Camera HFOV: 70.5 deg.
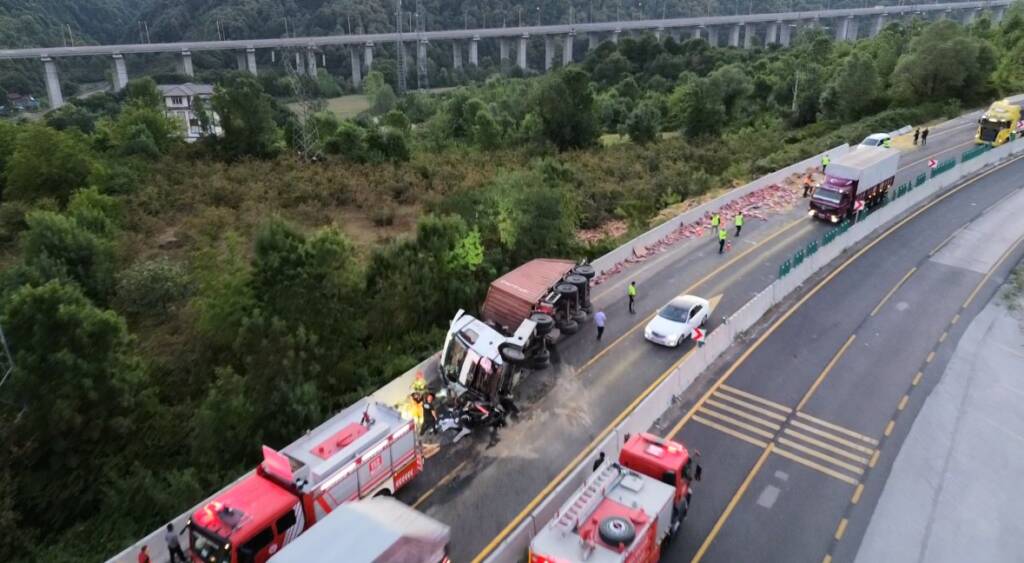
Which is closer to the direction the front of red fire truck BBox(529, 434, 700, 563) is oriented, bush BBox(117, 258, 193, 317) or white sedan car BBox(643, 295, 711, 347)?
the white sedan car

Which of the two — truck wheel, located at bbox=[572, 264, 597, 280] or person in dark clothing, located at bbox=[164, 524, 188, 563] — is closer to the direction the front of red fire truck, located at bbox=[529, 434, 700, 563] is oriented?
the truck wheel

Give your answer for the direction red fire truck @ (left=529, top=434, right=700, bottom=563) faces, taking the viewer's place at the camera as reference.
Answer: facing away from the viewer and to the right of the viewer

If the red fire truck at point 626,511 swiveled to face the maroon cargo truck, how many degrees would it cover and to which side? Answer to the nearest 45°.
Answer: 0° — it already faces it

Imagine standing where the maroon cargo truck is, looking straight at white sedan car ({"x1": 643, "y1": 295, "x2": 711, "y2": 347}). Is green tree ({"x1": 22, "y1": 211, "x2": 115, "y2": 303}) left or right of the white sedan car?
right

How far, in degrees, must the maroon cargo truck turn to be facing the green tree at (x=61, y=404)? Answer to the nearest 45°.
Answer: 0° — it already faces it

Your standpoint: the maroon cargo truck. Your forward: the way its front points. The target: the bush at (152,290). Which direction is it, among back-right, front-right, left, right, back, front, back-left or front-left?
front

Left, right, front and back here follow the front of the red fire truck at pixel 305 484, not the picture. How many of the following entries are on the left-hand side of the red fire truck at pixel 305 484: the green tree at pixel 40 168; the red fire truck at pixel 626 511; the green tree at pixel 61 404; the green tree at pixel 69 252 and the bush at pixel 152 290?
1

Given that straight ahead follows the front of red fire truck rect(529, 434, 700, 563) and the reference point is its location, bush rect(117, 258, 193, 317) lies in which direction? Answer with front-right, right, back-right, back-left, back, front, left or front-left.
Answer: left

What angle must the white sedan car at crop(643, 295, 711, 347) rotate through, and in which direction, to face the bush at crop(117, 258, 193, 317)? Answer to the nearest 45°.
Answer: approximately 45° to its right

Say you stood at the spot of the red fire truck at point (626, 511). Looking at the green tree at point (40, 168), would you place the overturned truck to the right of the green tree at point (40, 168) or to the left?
right

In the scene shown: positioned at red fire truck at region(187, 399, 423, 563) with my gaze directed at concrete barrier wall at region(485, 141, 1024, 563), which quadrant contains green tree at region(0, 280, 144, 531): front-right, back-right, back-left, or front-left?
back-left

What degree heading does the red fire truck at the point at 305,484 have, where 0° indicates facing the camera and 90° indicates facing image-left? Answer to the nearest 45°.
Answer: approximately 45°

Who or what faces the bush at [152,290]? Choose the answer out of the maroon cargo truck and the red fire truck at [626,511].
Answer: the maroon cargo truck

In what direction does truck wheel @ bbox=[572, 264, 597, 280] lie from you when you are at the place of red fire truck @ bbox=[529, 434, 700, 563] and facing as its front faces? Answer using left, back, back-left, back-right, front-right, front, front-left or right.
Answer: front-left

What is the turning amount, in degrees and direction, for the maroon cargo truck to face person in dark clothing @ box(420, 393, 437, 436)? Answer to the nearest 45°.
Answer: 0° — it already faces them

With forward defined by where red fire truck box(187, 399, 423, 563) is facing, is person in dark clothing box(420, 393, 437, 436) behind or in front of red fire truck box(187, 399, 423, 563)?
behind

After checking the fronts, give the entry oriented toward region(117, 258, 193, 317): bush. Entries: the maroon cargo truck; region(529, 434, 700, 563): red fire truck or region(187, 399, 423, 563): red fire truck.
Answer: the maroon cargo truck

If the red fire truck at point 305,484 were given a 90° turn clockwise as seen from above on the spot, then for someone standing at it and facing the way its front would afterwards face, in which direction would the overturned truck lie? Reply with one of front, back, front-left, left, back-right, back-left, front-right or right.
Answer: right

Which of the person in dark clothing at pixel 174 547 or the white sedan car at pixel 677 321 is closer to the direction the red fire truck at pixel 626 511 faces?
the white sedan car
